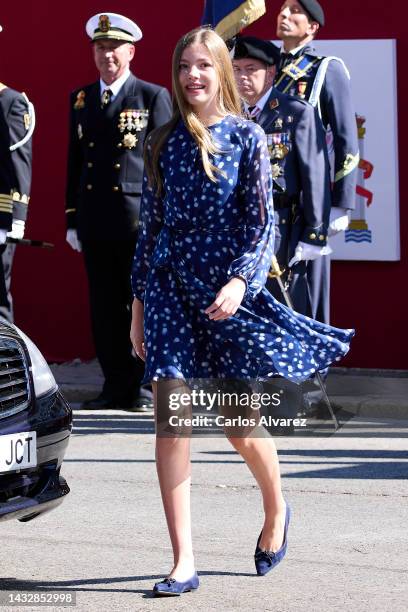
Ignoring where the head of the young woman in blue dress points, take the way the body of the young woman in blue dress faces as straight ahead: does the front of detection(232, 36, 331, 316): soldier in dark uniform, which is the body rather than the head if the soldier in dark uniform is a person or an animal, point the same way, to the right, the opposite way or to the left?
the same way

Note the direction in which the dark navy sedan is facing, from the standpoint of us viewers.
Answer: facing the viewer and to the right of the viewer

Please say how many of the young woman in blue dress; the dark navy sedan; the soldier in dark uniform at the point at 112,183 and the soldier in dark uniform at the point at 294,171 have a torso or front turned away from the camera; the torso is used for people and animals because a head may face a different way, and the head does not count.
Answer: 0

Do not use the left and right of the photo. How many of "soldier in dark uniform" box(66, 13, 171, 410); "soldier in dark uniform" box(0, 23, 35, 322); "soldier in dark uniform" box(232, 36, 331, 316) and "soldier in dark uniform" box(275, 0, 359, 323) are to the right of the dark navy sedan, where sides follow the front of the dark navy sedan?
0

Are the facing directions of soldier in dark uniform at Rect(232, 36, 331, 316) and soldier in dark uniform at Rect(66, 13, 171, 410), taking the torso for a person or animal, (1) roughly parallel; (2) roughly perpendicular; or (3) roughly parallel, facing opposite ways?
roughly parallel

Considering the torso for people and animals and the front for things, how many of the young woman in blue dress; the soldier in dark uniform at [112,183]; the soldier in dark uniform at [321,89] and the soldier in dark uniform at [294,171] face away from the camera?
0

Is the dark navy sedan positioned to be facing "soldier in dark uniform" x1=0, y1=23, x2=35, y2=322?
no

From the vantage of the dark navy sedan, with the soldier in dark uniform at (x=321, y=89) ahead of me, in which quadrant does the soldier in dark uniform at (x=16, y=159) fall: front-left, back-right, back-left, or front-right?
front-left

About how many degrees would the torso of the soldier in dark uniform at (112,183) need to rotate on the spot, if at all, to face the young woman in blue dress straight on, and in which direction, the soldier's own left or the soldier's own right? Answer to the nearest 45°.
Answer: approximately 45° to the soldier's own left

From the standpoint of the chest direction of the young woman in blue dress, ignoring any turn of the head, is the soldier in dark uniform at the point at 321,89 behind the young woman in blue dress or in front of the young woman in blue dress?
behind

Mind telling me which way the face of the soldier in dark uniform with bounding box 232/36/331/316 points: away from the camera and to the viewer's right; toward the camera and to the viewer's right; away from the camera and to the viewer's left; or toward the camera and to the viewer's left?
toward the camera and to the viewer's left

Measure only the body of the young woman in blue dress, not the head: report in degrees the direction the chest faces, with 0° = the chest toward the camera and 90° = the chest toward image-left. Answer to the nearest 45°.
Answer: approximately 45°

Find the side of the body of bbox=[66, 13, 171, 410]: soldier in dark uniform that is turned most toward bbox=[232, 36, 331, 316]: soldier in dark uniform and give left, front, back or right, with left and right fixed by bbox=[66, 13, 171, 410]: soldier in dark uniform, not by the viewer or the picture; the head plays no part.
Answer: left

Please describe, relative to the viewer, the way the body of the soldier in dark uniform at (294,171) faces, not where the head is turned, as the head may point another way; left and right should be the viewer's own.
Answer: facing the viewer and to the left of the viewer

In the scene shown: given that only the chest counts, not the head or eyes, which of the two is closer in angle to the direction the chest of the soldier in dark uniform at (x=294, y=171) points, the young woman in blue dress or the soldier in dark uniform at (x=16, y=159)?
the young woman in blue dress

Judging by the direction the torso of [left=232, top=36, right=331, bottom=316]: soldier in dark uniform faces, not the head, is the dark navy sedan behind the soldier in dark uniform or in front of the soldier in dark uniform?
in front

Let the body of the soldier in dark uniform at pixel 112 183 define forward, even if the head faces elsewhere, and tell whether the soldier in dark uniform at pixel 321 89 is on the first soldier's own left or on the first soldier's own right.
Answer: on the first soldier's own left

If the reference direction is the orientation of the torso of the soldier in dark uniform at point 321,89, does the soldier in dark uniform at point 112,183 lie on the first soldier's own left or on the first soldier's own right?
on the first soldier's own right
